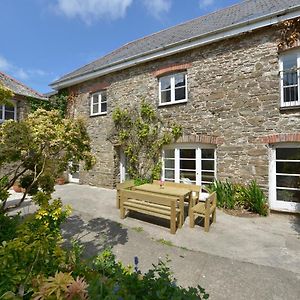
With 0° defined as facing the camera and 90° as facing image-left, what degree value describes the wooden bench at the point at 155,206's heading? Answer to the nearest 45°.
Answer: approximately 225°

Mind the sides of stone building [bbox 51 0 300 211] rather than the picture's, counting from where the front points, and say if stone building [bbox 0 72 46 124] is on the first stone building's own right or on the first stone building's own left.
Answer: on the first stone building's own right

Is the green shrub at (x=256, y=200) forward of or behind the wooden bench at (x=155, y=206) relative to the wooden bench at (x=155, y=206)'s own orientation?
forward

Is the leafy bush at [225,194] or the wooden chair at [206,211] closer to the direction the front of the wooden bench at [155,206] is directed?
the leafy bush

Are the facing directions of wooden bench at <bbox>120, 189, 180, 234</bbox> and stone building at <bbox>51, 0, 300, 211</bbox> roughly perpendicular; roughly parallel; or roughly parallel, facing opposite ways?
roughly parallel, facing opposite ways

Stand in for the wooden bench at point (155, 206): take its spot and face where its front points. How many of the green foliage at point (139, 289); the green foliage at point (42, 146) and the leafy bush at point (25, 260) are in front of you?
0

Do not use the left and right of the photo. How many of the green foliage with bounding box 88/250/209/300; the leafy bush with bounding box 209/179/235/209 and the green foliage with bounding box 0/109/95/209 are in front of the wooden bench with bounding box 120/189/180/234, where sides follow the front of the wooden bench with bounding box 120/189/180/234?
1

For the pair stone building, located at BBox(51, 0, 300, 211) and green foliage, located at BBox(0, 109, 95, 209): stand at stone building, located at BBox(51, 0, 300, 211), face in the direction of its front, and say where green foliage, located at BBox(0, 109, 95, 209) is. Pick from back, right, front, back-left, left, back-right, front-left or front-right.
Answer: front

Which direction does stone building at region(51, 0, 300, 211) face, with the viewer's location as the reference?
facing the viewer and to the left of the viewer

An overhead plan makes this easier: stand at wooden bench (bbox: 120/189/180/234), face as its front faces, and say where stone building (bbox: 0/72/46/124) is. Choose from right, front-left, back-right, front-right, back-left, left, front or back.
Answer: left
